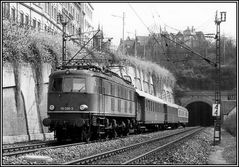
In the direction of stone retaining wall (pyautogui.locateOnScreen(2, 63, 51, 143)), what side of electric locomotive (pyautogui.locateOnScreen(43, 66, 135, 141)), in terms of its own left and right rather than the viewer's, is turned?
right

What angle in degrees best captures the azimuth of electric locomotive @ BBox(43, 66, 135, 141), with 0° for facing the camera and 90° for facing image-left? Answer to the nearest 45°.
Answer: approximately 45°
